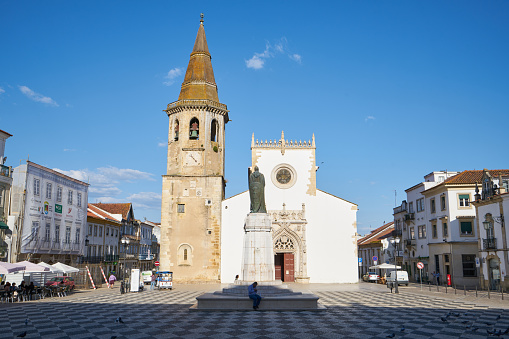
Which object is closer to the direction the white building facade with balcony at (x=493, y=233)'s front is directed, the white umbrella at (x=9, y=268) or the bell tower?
the white umbrella

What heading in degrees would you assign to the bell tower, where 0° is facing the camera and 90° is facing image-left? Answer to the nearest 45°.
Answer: approximately 0°

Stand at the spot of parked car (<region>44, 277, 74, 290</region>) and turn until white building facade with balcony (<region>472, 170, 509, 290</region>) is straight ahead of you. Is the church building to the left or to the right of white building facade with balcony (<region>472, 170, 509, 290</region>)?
left

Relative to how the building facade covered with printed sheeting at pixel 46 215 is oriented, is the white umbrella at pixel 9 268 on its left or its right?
on its right

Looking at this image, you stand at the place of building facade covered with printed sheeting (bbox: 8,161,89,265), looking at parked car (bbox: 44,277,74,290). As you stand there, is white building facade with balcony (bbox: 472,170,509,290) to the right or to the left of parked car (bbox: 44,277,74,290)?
left

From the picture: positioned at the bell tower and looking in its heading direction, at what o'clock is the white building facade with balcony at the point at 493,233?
The white building facade with balcony is roughly at 10 o'clock from the bell tower.

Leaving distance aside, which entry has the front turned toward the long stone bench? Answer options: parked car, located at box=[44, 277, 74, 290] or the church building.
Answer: the church building

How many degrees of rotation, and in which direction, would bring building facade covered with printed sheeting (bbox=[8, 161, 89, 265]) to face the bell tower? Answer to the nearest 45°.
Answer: approximately 45° to its left

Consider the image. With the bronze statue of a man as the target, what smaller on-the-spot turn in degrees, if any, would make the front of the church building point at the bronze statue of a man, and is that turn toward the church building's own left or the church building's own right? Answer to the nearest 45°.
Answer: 0° — it already faces it

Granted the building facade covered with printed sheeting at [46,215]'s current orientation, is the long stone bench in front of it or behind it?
in front

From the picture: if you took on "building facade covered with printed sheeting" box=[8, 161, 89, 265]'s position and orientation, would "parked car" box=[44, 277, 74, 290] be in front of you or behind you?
in front
